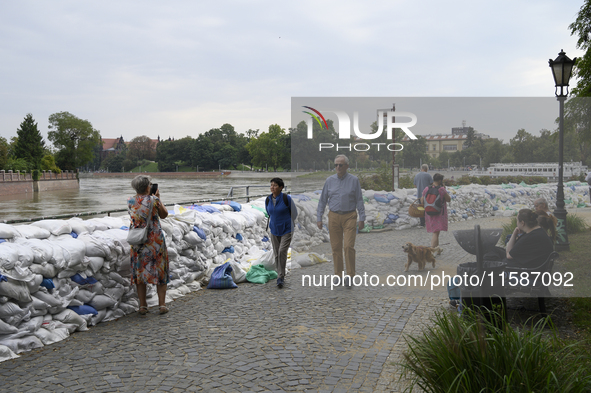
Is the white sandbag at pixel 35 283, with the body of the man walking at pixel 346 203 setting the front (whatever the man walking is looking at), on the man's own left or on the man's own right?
on the man's own right

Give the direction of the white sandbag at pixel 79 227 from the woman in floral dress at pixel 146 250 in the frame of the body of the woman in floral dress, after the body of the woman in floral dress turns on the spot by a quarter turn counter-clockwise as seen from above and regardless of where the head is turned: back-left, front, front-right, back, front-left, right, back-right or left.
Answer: front

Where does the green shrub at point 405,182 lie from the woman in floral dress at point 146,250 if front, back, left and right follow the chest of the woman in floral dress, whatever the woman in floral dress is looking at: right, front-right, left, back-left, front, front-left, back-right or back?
front-right

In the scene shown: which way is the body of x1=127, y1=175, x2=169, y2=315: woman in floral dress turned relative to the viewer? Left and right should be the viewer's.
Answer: facing away from the viewer and to the right of the viewer

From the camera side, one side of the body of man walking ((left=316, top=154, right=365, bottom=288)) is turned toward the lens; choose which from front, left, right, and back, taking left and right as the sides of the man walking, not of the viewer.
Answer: front

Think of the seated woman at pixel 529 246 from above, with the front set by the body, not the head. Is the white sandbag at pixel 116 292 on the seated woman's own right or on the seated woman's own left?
on the seated woman's own left

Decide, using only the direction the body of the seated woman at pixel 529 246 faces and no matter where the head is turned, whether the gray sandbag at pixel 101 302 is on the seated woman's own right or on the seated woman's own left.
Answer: on the seated woman's own left

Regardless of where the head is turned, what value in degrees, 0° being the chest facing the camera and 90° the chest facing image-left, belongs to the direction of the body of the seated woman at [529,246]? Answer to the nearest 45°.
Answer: approximately 135°
